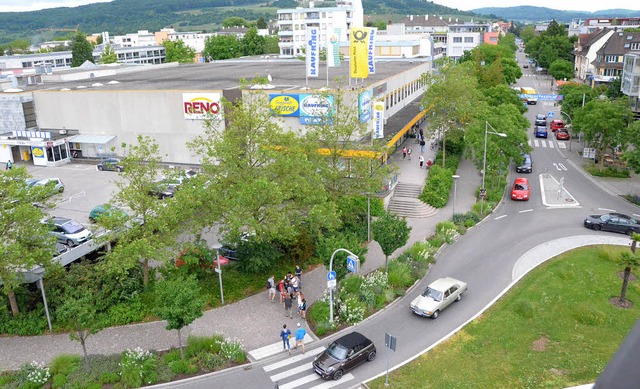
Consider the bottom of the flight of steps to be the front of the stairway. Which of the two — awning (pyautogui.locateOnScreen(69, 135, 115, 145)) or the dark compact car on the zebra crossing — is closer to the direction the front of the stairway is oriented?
the dark compact car on the zebra crossing

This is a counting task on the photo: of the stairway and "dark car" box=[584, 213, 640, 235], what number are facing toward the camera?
1

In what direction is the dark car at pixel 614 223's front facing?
to the viewer's left

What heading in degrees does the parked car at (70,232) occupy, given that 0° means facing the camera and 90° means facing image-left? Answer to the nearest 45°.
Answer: approximately 315°

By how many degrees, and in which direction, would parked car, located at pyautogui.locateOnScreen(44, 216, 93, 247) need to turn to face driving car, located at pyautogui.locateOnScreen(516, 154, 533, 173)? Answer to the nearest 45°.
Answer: approximately 45° to its left

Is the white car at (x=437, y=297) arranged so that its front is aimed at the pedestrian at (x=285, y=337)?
yes

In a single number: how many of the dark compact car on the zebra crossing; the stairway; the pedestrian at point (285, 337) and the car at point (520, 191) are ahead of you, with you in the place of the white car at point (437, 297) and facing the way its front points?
2

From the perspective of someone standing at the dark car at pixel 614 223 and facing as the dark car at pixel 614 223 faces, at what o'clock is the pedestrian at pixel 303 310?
The pedestrian is roughly at 10 o'clock from the dark car.

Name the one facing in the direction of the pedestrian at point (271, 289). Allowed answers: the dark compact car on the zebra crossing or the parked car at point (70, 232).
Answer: the parked car

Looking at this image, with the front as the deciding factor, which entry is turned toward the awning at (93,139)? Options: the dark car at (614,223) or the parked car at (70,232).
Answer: the dark car at (614,223)

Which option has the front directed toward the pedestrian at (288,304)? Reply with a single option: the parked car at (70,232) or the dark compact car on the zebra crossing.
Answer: the parked car

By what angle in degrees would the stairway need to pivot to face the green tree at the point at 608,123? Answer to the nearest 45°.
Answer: approximately 135° to its left
